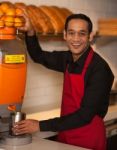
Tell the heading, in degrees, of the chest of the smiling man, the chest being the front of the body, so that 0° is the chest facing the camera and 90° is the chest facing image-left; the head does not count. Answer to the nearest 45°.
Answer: approximately 45°
